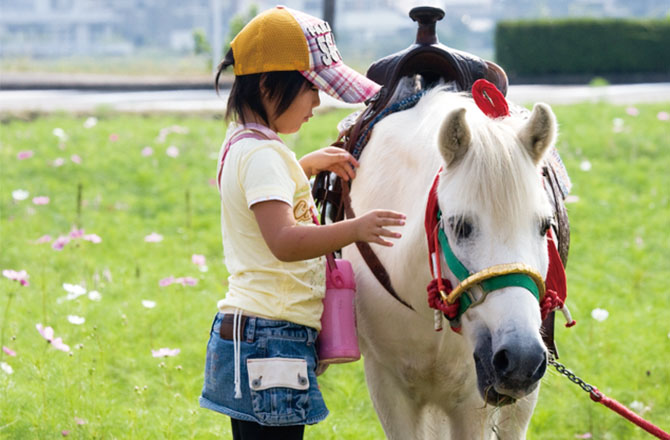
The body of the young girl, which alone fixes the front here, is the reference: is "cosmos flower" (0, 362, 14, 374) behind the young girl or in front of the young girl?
behind

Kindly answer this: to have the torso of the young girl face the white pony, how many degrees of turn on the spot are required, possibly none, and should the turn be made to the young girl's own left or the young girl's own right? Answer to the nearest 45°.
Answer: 0° — they already face it

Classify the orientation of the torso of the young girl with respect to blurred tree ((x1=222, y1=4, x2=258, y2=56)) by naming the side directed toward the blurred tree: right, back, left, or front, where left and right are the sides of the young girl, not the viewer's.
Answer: left

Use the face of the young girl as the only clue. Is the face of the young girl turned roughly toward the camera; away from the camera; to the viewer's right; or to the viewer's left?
to the viewer's right

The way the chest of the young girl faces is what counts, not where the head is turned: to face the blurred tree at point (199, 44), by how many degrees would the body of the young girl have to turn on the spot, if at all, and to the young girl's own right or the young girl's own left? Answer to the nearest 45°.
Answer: approximately 90° to the young girl's own left

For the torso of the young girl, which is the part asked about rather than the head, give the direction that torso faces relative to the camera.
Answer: to the viewer's right
